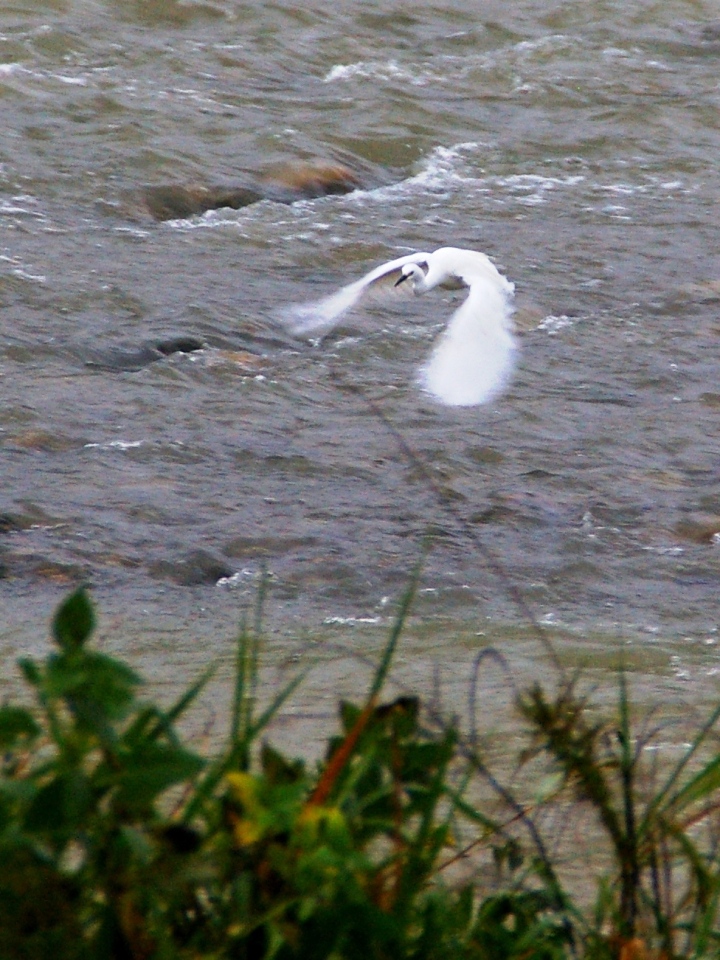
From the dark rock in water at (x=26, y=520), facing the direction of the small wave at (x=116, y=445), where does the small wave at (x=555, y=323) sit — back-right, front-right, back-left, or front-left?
front-right

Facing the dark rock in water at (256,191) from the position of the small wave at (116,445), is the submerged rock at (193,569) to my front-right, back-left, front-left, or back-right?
back-right

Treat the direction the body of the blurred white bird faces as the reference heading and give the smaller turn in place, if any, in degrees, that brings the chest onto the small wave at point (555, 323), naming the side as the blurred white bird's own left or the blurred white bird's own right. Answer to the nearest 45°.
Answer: approximately 180°

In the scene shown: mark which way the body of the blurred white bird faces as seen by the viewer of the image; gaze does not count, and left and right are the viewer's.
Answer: facing the viewer and to the left of the viewer

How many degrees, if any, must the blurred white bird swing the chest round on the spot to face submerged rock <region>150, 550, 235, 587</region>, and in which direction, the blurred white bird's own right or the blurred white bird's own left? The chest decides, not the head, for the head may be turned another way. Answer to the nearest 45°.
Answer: approximately 45° to the blurred white bird's own left

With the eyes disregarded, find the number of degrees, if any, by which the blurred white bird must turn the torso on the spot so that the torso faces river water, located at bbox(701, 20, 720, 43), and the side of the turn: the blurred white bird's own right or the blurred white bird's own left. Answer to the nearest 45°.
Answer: approximately 135° to the blurred white bird's own right

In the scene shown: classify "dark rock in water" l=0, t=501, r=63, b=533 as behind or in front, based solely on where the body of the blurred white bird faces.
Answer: in front

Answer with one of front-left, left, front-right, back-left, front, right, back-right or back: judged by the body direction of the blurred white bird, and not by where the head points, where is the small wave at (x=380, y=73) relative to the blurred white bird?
back-right

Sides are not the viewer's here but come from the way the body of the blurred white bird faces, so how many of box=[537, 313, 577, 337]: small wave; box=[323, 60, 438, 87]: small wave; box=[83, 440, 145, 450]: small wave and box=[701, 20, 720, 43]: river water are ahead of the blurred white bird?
1

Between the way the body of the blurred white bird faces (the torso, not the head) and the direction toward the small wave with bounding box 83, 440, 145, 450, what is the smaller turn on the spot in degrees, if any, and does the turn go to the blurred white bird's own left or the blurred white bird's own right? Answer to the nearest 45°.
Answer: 0° — it already faces it

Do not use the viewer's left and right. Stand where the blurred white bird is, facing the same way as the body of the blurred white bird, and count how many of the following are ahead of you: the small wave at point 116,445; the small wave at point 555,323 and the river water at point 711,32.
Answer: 1

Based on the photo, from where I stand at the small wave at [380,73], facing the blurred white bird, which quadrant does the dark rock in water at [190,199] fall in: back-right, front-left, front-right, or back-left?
front-right
